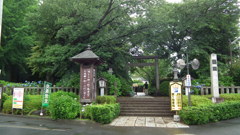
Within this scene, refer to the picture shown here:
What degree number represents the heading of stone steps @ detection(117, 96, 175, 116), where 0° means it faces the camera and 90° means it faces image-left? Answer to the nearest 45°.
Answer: approximately 0°

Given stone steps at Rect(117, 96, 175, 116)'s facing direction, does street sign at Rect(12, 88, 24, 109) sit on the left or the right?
on its right

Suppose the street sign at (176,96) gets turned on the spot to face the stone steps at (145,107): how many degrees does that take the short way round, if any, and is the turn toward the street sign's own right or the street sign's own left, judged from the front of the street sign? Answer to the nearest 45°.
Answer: approximately 135° to the street sign's own right

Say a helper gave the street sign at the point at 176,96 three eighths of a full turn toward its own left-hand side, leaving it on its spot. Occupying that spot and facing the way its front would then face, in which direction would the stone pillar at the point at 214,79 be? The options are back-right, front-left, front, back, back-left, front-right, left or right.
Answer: front

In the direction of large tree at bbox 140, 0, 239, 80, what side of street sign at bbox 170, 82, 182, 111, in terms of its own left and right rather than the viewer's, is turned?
back

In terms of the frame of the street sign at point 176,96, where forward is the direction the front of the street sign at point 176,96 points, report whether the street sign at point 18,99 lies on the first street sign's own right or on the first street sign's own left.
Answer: on the first street sign's own right

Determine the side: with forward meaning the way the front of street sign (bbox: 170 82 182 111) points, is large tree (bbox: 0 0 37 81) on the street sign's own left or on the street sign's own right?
on the street sign's own right

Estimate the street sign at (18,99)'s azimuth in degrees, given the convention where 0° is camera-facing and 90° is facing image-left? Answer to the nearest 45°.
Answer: approximately 0°
